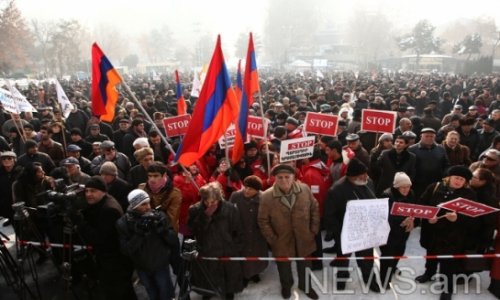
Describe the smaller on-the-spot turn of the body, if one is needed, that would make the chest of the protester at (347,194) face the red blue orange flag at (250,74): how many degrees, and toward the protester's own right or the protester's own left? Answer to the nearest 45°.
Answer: approximately 180°

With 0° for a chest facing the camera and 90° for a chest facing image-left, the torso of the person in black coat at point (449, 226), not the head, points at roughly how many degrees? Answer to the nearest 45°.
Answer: approximately 0°

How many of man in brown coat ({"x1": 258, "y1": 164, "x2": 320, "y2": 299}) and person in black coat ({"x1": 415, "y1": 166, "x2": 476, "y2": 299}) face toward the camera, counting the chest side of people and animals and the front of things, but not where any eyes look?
2

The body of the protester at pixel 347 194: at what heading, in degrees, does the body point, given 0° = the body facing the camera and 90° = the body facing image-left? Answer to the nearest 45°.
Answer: approximately 315°

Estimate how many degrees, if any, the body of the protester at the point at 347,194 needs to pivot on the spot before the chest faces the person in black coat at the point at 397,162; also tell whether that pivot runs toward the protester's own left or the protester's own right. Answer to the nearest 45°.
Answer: approximately 135° to the protester's own left
